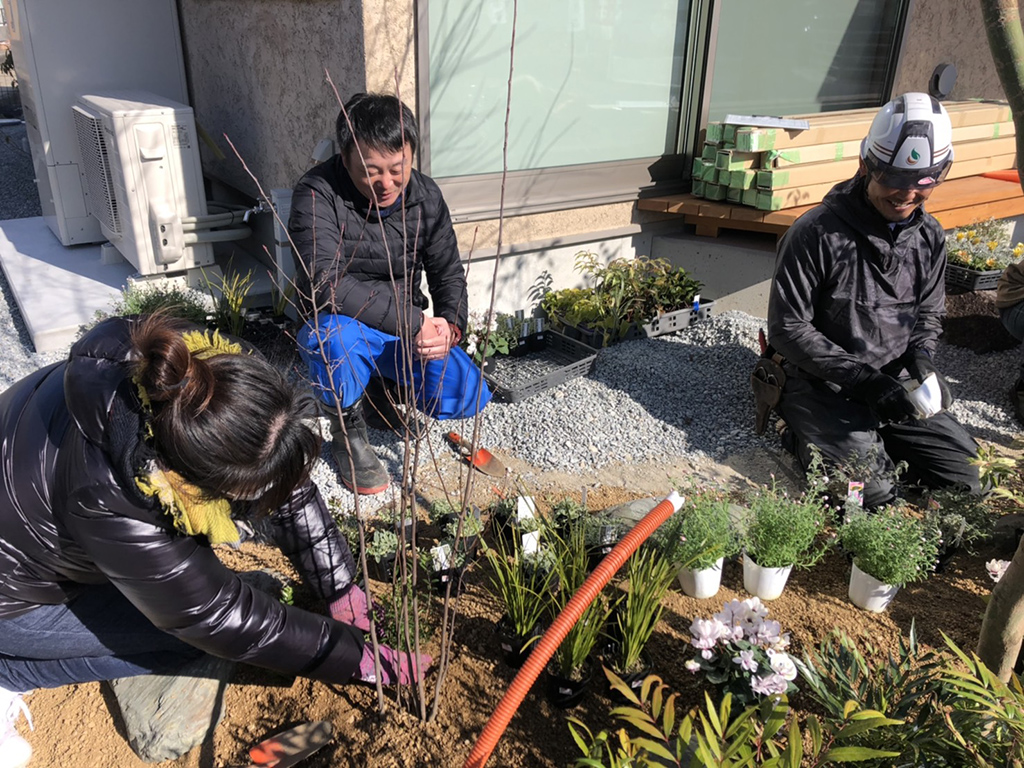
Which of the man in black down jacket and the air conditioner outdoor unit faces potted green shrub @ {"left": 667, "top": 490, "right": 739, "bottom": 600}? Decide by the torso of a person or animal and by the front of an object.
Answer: the man in black down jacket

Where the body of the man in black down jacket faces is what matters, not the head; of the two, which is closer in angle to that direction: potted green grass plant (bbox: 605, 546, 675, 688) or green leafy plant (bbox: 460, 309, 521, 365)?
the potted green grass plant

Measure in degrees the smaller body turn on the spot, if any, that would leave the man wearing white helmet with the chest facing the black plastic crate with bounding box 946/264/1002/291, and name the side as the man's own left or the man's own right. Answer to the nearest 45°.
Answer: approximately 135° to the man's own left

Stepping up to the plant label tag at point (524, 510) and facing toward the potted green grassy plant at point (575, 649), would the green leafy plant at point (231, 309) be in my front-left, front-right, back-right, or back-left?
back-right

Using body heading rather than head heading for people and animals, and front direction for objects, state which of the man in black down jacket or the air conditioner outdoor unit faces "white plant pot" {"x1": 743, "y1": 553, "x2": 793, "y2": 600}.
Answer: the man in black down jacket
